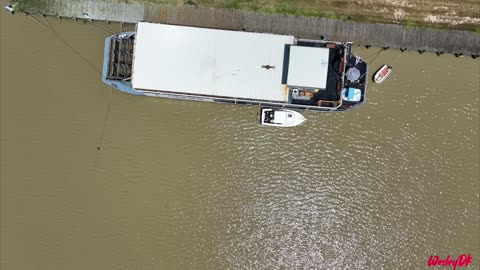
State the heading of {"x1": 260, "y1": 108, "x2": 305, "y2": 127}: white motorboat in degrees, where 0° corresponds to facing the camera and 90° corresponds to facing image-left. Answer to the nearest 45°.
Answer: approximately 270°

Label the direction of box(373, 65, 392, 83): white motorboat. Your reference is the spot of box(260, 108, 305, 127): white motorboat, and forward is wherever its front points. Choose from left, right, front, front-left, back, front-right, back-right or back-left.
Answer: front
